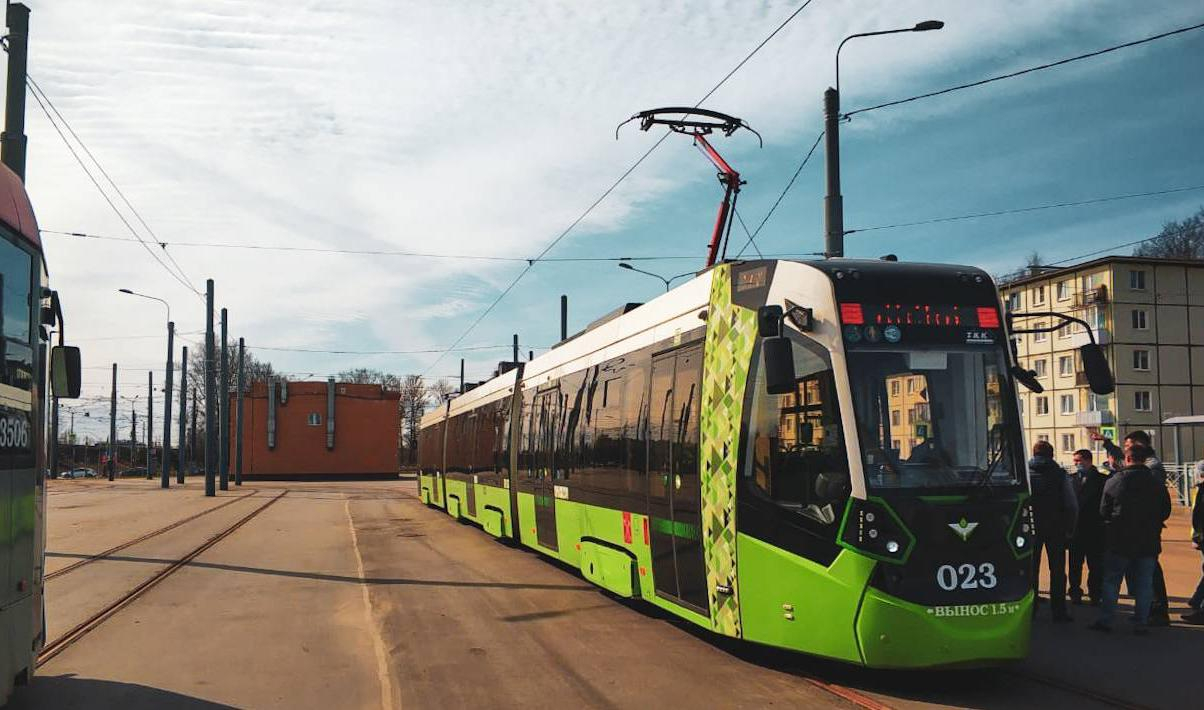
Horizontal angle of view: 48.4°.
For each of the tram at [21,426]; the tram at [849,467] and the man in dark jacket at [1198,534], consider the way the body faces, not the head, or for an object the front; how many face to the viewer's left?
1

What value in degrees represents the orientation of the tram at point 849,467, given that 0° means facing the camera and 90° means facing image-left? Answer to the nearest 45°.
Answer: approximately 315°

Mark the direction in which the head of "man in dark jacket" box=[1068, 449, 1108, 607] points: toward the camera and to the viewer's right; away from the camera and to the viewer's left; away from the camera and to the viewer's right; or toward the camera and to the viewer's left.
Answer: toward the camera and to the viewer's left

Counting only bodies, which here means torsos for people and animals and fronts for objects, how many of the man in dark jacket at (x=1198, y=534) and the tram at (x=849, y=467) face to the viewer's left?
1

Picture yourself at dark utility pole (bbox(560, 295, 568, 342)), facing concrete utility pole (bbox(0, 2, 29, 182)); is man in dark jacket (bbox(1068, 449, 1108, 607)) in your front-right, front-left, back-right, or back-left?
front-left

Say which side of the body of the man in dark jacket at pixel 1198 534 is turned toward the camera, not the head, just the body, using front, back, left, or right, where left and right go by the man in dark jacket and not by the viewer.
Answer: left

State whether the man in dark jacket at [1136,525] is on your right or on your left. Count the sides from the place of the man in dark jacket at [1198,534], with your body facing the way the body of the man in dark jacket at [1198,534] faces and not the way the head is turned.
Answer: on your left

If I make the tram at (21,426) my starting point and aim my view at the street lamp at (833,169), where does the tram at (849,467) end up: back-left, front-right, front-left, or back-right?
front-right

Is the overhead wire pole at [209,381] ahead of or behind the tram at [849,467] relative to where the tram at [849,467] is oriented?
behind
